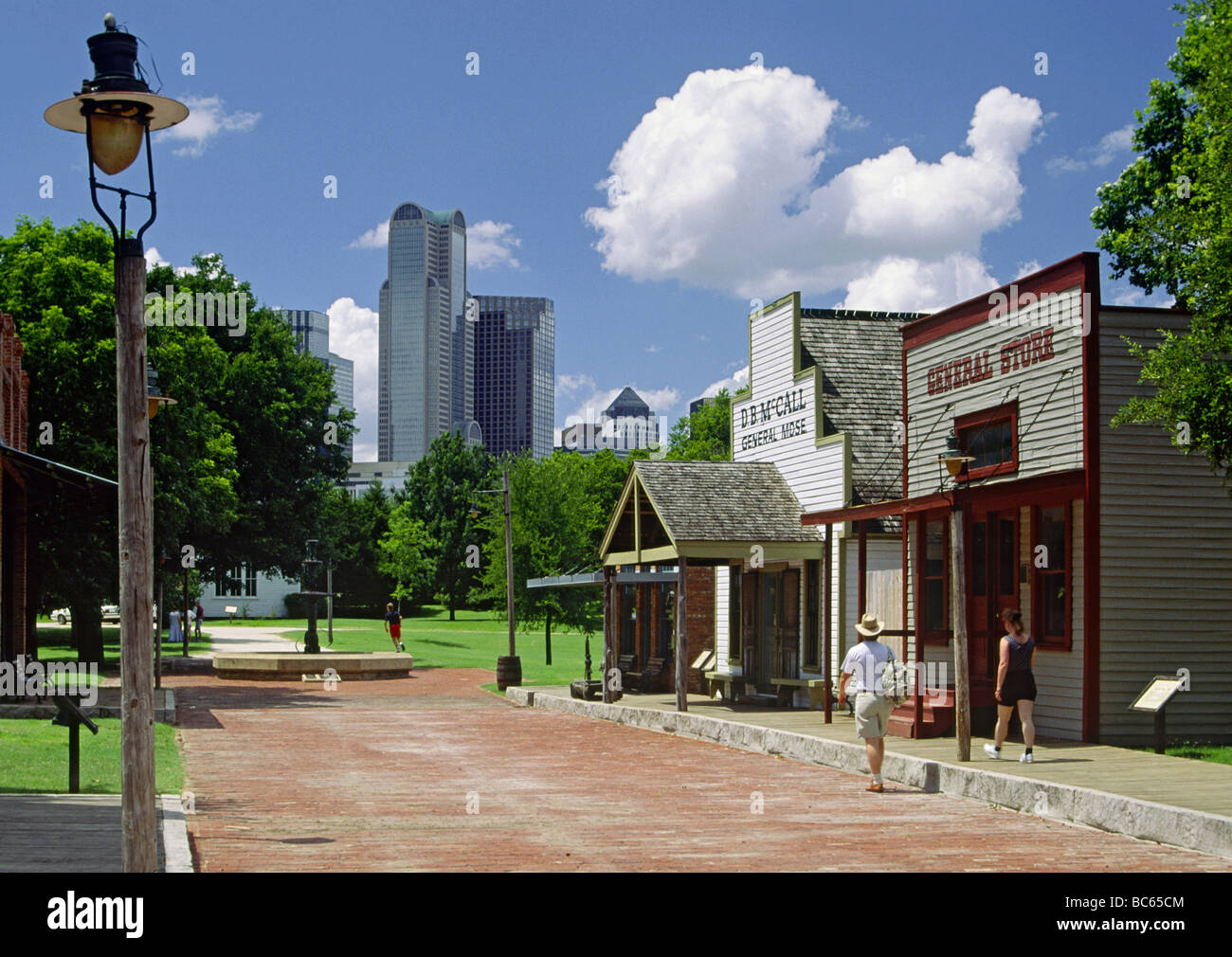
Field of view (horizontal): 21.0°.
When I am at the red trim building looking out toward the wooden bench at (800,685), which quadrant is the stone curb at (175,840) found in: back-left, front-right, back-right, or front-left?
back-left

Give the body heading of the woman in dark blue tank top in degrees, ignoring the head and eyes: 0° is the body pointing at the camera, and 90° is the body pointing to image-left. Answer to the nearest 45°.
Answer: approximately 135°

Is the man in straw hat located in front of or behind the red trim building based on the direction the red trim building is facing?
in front

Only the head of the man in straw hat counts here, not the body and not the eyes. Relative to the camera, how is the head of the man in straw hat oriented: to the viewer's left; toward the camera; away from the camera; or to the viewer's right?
away from the camera

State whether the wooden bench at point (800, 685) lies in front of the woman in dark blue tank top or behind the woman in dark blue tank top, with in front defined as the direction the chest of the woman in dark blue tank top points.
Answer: in front

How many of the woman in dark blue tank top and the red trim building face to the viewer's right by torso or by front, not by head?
0

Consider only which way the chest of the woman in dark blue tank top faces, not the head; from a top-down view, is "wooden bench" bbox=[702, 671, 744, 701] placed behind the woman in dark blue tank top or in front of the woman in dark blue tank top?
in front

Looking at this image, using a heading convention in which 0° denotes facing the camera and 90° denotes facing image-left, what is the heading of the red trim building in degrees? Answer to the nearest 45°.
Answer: approximately 45°

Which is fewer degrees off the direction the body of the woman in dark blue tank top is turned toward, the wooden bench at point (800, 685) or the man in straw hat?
the wooden bench
